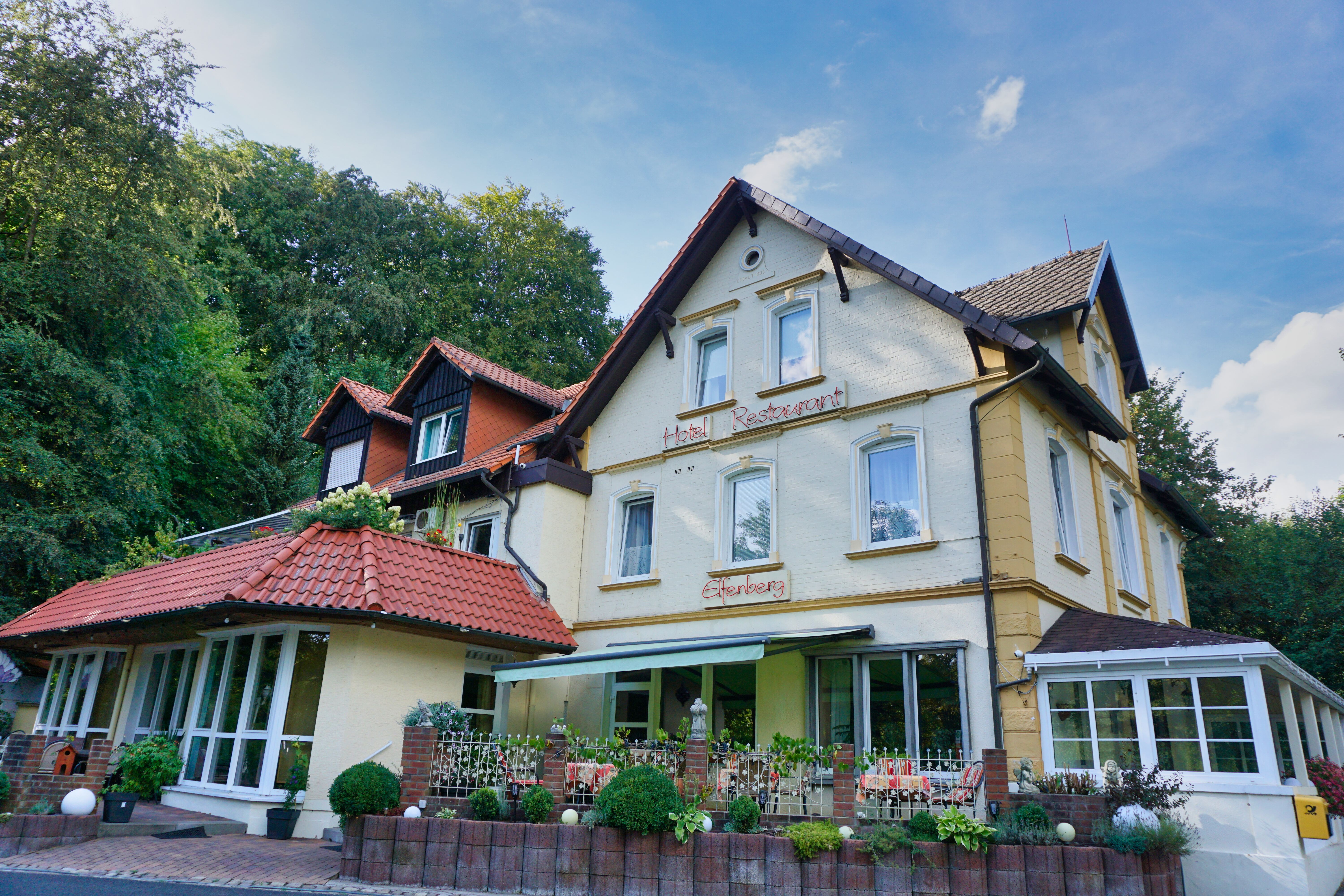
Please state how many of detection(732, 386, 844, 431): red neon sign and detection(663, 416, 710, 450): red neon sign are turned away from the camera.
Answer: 0

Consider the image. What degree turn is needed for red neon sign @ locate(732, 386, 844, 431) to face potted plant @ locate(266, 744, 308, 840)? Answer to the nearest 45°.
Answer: approximately 45° to its right

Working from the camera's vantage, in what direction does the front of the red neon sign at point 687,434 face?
facing the viewer and to the left of the viewer

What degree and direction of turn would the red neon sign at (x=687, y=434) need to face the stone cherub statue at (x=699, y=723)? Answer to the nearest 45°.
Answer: approximately 45° to its left

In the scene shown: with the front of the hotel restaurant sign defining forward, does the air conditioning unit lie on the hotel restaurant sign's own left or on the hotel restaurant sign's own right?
on the hotel restaurant sign's own right

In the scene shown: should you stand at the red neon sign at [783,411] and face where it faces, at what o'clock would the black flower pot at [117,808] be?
The black flower pot is roughly at 1 o'clock from the red neon sign.

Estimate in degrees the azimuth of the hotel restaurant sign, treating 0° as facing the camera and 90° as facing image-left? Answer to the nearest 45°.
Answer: approximately 45°

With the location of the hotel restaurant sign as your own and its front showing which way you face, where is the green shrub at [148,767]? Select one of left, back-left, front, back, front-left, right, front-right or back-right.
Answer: front-right
